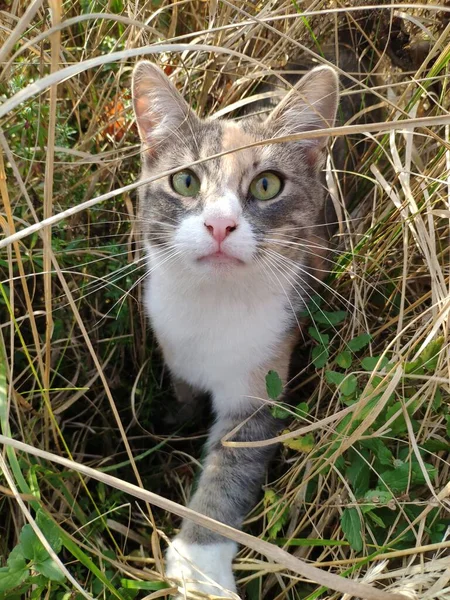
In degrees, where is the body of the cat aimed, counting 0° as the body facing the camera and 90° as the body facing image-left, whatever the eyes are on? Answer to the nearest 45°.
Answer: approximately 0°

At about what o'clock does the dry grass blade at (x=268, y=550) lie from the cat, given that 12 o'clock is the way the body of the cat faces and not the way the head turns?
The dry grass blade is roughly at 12 o'clock from the cat.
